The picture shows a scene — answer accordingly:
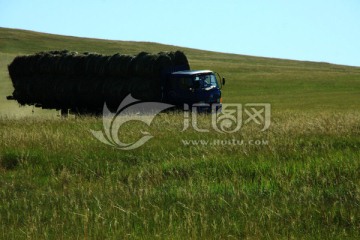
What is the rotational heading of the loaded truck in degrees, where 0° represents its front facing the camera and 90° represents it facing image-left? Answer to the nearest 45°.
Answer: approximately 315°
